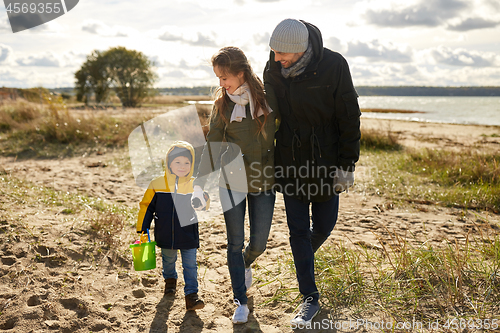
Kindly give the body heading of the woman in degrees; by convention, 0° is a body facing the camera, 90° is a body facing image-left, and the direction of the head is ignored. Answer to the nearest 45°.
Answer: approximately 0°

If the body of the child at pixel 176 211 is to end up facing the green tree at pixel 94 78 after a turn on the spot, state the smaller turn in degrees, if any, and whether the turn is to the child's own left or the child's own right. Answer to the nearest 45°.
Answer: approximately 180°

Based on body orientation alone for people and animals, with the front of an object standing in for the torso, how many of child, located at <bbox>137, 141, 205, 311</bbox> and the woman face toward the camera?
2

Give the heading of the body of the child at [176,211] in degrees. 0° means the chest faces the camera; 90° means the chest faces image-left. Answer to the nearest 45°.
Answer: approximately 0°

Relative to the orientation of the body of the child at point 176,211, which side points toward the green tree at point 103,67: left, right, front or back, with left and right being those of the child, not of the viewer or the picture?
back

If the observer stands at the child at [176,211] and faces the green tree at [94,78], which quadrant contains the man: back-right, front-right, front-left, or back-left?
back-right

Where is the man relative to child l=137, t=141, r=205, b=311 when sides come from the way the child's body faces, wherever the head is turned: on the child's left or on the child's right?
on the child's left

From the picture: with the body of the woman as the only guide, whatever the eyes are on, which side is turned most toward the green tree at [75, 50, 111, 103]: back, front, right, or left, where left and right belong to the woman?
back
